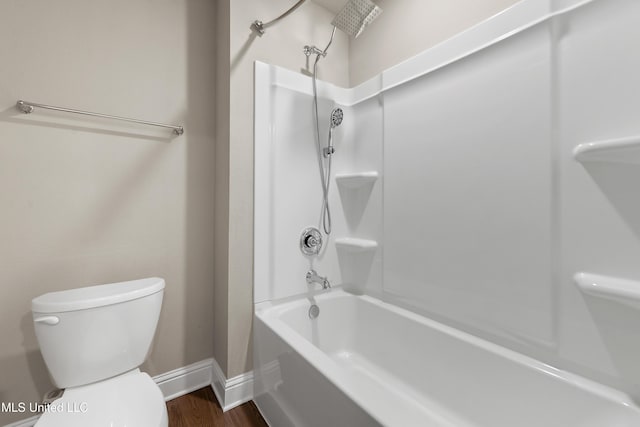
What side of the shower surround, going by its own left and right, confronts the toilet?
front

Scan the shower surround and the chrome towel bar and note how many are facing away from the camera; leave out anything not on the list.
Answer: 0

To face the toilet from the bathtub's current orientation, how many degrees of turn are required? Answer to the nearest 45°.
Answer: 0° — it already faces it

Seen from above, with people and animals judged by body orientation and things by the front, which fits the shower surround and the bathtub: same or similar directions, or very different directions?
same or similar directions

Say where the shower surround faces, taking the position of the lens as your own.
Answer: facing the viewer and to the left of the viewer

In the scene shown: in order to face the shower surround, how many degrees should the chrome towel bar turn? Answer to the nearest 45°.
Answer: approximately 45° to its left

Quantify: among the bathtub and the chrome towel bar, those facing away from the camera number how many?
0

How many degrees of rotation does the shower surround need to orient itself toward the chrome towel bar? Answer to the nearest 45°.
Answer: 0° — it already faces it

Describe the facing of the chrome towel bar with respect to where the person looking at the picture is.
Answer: facing the viewer

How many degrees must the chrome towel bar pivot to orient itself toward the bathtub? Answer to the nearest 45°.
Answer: approximately 45° to its left
